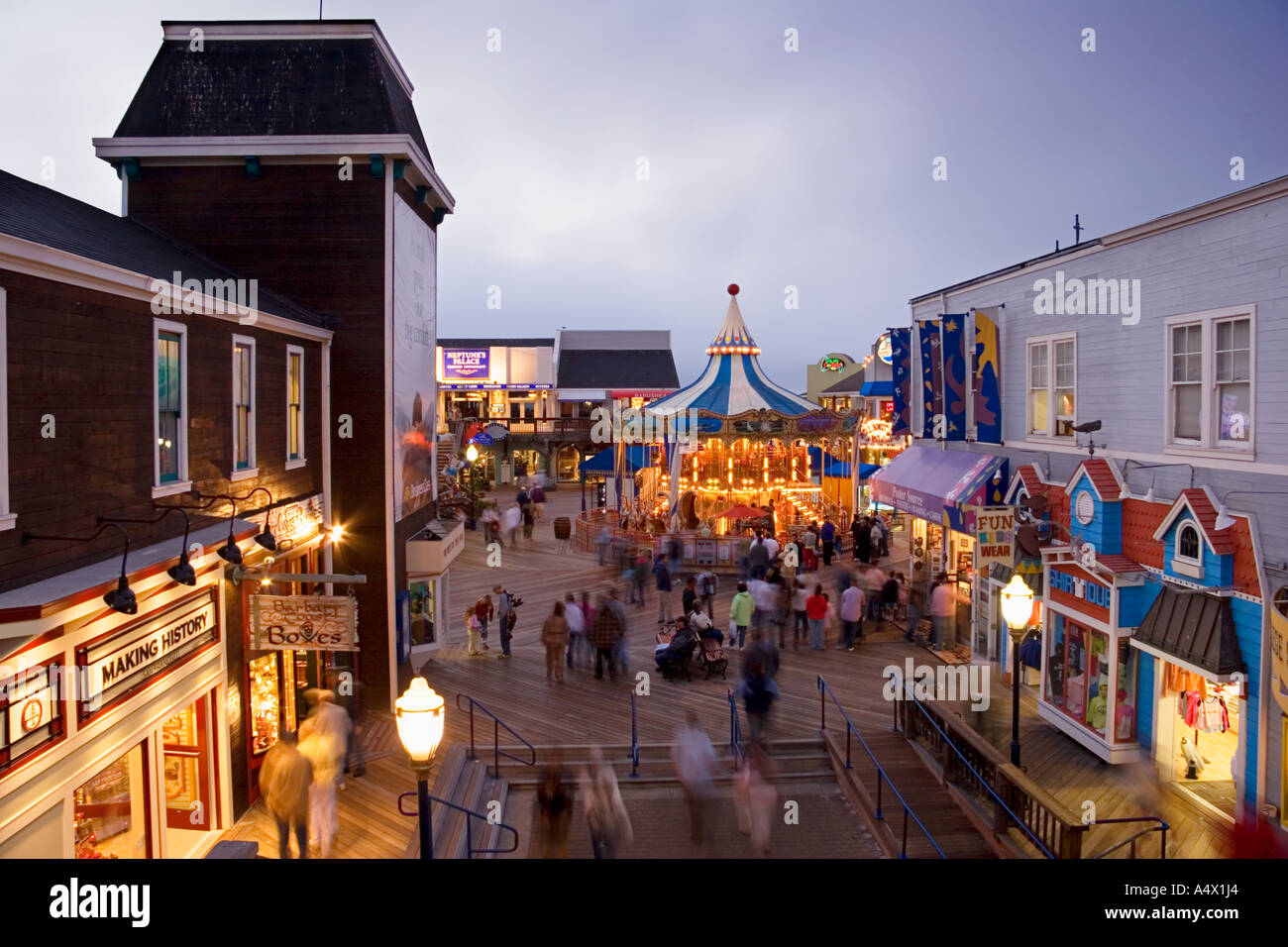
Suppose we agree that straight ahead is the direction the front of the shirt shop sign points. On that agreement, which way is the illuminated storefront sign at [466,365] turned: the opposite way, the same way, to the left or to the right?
to the left

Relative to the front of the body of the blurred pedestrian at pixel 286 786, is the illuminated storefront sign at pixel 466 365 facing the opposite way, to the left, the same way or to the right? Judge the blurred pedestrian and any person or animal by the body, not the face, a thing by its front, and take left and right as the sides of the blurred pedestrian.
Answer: the opposite way

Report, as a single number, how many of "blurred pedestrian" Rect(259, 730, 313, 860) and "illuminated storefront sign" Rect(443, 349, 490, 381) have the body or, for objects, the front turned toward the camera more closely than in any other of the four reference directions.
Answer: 1

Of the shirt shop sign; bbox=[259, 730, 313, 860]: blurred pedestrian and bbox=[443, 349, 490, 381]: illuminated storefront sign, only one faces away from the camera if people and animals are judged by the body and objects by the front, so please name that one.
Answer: the blurred pedestrian

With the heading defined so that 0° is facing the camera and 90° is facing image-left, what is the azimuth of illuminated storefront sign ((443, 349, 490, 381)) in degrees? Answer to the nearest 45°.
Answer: approximately 0°

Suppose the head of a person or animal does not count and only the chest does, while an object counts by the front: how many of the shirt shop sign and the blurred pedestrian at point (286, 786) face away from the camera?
1

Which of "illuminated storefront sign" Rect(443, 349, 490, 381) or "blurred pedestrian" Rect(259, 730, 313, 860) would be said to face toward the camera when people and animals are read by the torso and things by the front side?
the illuminated storefront sign

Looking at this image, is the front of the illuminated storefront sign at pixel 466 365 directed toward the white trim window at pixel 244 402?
yes

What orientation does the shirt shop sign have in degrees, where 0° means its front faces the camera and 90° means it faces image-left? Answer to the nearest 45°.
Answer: approximately 45°

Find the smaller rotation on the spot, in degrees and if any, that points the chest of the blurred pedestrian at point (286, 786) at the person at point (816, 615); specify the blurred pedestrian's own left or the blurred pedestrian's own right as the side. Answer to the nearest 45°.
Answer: approximately 45° to the blurred pedestrian's own right

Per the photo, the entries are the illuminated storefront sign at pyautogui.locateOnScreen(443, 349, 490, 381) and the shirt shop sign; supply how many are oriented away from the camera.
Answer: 0

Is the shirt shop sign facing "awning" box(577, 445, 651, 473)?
no

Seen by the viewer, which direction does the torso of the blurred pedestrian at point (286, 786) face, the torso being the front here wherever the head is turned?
away from the camera

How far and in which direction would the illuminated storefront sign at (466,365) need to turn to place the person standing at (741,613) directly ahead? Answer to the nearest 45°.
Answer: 0° — it already faces them

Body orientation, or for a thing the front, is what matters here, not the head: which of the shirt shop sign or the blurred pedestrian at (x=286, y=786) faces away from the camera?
the blurred pedestrian

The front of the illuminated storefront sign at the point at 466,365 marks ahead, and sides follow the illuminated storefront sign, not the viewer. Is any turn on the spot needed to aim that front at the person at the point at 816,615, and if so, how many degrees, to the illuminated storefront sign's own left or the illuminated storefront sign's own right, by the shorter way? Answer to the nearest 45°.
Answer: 0° — it already faces them

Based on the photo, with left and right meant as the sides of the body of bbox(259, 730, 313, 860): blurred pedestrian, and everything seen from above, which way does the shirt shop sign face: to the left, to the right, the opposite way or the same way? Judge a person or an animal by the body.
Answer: to the left

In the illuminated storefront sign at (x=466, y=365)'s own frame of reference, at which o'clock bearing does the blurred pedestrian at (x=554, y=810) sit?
The blurred pedestrian is roughly at 12 o'clock from the illuminated storefront sign.

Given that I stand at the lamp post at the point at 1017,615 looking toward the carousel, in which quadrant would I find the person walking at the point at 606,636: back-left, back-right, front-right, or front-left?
front-left
